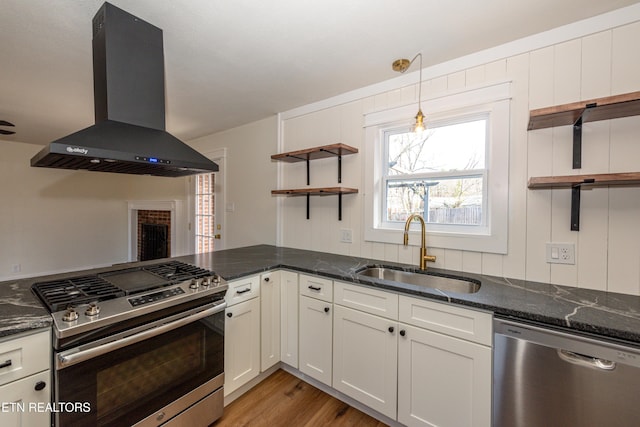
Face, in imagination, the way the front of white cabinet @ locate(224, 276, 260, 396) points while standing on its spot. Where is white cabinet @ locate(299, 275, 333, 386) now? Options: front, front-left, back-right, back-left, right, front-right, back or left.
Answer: front-left

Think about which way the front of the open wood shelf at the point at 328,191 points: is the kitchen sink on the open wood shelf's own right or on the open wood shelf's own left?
on the open wood shelf's own left

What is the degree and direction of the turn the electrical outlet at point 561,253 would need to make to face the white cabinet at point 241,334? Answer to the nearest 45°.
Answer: approximately 45° to its right

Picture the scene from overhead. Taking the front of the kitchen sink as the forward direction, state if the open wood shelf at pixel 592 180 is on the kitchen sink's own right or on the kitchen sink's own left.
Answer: on the kitchen sink's own left

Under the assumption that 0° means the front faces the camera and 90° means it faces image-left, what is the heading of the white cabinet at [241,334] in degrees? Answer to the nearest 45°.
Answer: approximately 315°

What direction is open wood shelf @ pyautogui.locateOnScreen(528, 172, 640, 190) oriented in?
toward the camera

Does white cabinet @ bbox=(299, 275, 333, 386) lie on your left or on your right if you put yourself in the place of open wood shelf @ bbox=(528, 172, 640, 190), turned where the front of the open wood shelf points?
on your right

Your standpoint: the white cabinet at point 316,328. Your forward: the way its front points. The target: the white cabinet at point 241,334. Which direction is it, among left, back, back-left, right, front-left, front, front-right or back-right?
front-right

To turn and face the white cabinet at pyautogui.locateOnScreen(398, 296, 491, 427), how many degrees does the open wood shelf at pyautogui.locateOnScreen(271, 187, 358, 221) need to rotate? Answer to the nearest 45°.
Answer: approximately 90° to its left

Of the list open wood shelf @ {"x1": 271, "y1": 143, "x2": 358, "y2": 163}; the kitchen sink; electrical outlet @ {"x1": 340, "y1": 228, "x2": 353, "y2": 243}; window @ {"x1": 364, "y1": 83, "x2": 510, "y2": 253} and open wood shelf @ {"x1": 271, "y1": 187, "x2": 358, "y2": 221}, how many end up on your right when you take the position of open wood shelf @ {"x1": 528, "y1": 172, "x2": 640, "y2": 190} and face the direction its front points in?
5

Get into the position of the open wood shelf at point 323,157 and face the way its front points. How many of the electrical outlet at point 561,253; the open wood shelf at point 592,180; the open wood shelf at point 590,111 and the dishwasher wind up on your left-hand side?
4

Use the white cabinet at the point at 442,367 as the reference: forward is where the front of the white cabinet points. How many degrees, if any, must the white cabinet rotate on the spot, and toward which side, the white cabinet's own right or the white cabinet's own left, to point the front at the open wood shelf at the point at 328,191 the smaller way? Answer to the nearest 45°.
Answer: approximately 90° to the white cabinet's own right

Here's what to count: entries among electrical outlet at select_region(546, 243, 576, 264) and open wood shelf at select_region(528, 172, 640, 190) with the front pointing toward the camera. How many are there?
2

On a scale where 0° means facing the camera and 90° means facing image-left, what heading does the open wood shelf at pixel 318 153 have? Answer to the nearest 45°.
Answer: approximately 45°

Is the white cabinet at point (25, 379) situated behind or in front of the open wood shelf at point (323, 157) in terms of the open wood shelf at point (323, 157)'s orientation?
in front

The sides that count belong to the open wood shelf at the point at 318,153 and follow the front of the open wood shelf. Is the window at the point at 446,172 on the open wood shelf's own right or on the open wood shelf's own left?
on the open wood shelf's own left
